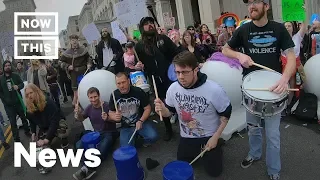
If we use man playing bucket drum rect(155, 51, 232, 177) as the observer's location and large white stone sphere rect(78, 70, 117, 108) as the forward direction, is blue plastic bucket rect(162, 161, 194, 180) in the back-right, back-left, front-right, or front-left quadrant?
back-left

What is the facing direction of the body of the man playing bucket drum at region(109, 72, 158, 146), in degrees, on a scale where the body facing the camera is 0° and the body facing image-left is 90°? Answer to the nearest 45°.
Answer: approximately 0°

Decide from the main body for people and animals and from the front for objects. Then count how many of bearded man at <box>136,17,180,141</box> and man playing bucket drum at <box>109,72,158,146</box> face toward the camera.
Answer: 2

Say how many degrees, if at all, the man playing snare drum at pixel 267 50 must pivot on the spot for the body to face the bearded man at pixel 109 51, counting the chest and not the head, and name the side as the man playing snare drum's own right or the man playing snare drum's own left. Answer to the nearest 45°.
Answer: approximately 135° to the man playing snare drum's own right

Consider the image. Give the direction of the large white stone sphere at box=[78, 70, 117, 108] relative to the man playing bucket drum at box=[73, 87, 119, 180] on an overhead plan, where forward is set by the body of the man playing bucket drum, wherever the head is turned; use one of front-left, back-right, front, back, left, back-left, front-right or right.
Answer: back-right

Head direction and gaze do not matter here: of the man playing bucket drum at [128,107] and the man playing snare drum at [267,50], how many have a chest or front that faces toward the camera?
2

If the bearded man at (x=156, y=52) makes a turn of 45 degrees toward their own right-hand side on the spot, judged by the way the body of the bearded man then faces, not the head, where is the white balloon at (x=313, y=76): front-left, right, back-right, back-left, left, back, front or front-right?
back-left

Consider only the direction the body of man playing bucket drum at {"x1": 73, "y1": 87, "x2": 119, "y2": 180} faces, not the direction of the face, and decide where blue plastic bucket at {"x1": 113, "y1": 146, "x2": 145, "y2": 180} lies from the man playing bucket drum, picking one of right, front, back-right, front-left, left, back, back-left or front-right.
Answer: front-left
